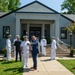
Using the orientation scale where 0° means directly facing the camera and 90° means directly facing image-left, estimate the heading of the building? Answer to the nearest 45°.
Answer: approximately 0°
